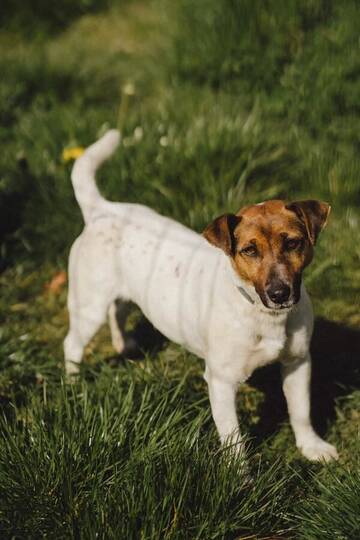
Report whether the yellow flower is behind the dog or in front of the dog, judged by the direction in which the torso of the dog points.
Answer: behind

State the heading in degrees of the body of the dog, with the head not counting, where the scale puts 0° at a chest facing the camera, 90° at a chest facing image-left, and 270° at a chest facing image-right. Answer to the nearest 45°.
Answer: approximately 315°
